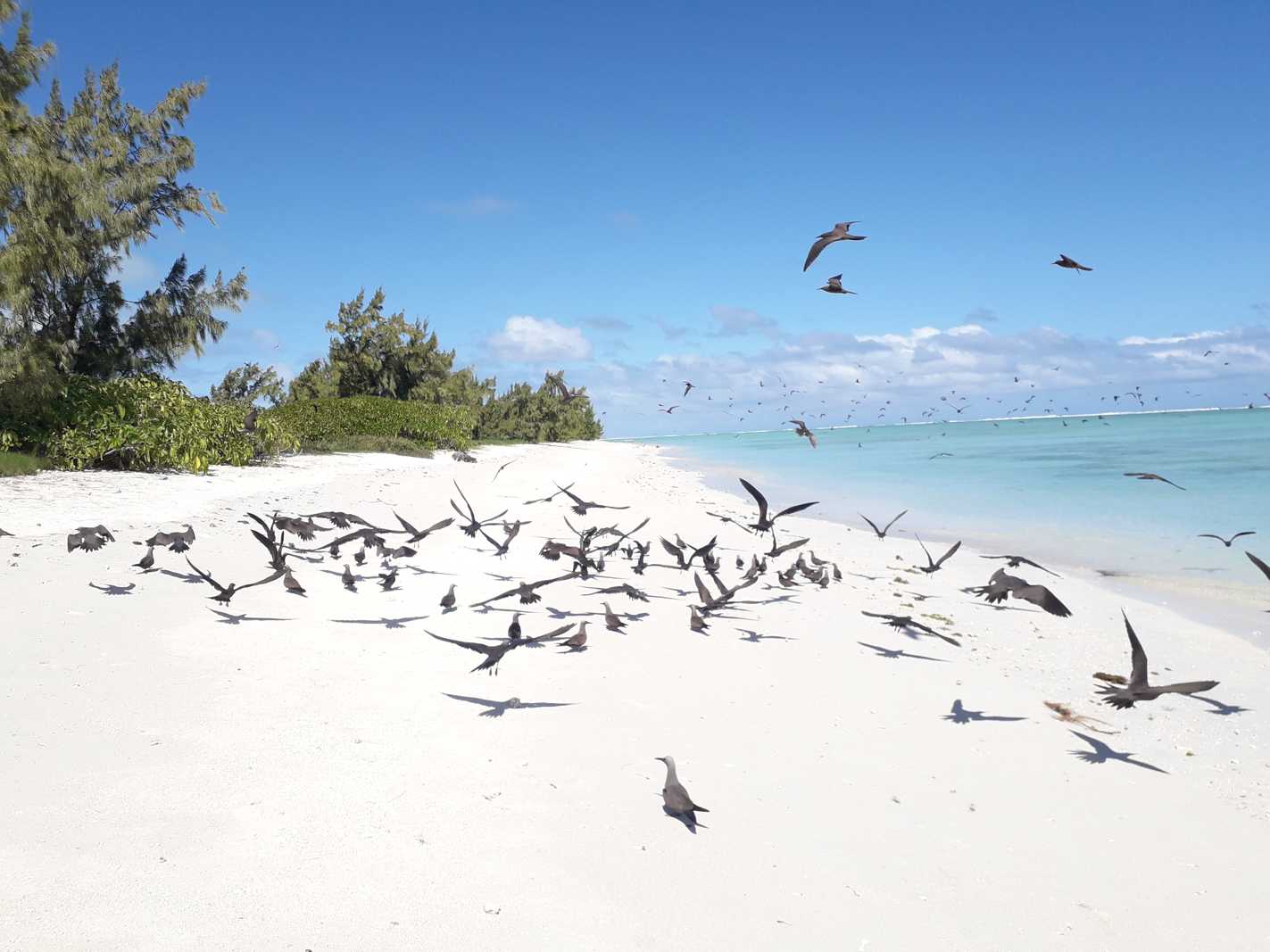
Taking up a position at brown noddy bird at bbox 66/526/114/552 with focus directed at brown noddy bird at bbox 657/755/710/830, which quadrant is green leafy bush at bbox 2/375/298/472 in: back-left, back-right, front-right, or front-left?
back-left

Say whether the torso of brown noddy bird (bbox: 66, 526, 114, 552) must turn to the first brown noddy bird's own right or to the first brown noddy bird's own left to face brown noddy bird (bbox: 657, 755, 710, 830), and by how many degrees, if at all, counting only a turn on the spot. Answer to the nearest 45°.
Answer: approximately 180°

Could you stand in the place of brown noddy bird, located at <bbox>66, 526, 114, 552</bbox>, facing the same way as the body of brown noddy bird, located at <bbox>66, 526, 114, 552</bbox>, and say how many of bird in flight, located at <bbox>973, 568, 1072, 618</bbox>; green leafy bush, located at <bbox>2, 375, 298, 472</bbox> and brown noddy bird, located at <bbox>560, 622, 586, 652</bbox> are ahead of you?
1

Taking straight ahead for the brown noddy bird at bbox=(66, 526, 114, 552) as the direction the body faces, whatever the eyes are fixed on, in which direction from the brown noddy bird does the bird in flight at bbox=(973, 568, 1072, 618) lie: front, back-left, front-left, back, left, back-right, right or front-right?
back-right

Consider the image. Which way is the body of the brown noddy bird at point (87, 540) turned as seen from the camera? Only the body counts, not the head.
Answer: away from the camera

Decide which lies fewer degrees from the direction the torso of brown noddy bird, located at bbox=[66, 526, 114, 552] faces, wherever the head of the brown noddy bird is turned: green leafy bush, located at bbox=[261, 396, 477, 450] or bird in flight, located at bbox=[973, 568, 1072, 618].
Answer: the green leafy bush

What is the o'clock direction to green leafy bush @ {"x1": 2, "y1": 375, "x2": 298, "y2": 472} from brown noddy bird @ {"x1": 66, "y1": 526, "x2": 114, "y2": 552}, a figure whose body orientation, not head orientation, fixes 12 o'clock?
The green leafy bush is roughly at 12 o'clock from the brown noddy bird.

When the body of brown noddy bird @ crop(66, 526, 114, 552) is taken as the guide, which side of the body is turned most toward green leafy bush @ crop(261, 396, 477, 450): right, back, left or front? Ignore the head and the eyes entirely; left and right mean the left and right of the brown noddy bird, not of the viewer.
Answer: front
